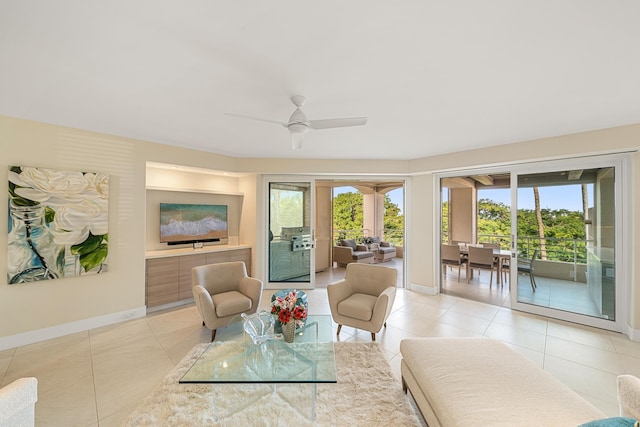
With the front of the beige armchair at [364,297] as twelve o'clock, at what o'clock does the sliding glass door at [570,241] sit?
The sliding glass door is roughly at 7 o'clock from the beige armchair.

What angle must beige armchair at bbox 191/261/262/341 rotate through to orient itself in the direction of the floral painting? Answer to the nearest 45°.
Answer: approximately 135° to its right

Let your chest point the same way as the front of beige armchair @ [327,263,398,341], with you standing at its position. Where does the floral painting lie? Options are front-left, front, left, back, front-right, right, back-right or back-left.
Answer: front-right

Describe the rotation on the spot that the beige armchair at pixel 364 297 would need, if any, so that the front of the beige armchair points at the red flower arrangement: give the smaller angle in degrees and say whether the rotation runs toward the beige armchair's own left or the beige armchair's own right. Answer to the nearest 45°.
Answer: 0° — it already faces it

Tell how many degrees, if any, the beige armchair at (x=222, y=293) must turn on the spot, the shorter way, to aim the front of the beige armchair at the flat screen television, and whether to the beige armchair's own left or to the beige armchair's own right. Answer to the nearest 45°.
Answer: approximately 135° to the beige armchair's own left

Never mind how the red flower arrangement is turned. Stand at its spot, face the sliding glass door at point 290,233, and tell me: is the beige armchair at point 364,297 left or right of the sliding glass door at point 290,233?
right

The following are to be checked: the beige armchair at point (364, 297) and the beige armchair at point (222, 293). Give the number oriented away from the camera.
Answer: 0

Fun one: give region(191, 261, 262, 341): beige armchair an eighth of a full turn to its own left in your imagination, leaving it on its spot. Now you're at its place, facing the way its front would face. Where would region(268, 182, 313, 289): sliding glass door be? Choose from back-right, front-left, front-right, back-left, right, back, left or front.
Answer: front-left

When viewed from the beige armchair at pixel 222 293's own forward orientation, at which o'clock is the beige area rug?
The beige area rug is roughly at 1 o'clock from the beige armchair.

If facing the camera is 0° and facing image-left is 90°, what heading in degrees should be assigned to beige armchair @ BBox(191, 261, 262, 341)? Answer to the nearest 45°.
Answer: approximately 315°

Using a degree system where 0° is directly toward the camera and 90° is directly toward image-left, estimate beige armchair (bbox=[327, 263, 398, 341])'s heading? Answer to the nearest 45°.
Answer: approximately 45°

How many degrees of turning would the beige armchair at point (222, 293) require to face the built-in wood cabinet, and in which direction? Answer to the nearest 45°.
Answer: approximately 180°
